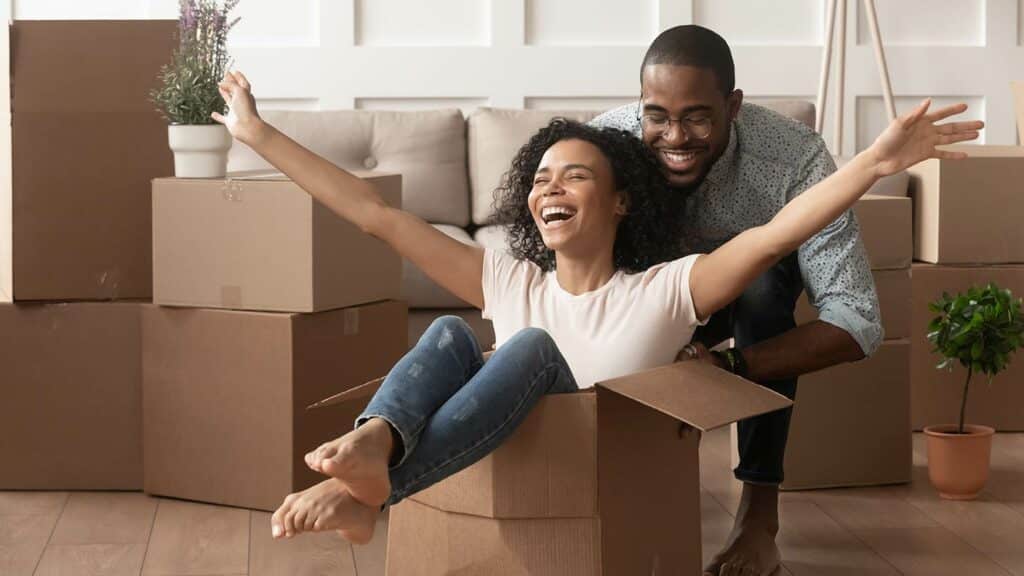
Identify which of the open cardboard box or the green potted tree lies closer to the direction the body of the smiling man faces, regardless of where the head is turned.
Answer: the open cardboard box

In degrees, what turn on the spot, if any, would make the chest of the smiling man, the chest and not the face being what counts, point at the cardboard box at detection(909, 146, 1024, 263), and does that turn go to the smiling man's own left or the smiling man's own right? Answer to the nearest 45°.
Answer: approximately 180°

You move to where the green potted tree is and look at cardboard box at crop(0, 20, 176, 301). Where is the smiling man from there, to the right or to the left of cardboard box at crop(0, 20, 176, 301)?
left

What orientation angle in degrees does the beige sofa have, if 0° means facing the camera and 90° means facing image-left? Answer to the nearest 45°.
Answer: approximately 0°

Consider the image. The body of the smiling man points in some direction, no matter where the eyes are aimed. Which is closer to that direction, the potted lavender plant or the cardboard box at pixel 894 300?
the potted lavender plant
